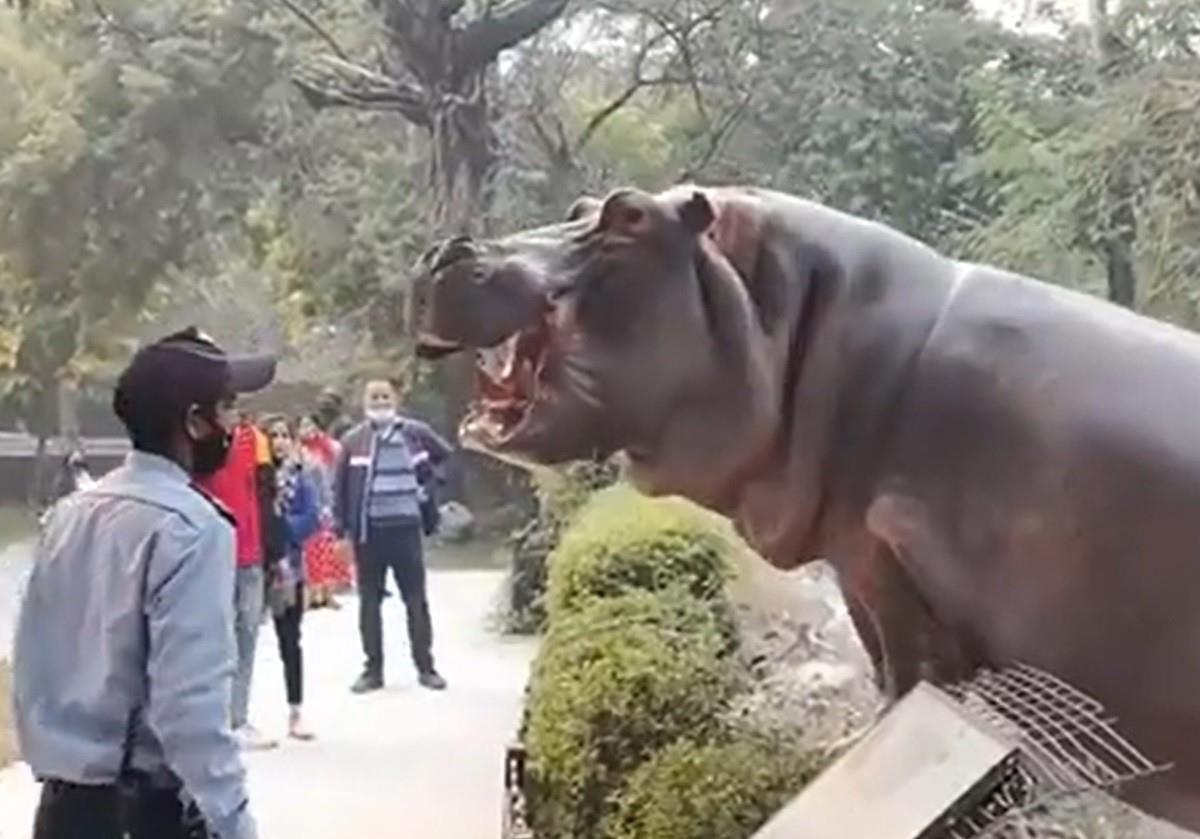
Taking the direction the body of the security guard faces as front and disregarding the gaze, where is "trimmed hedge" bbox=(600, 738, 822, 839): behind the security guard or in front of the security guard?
in front

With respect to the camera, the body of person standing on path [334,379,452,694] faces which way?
toward the camera

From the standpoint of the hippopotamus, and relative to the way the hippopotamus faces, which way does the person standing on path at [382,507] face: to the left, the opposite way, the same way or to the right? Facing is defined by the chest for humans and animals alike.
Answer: to the left

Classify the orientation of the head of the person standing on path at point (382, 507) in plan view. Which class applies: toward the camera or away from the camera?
toward the camera

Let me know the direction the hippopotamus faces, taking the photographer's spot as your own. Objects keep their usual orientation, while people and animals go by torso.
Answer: facing to the left of the viewer

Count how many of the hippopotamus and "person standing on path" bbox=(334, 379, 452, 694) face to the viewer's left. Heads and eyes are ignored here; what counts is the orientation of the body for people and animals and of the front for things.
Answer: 1

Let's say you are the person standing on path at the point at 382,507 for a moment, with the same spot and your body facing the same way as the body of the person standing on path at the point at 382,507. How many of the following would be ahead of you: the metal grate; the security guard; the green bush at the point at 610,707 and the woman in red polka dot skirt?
3

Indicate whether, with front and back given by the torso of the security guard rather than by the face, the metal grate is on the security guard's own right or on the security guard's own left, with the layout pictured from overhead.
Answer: on the security guard's own right

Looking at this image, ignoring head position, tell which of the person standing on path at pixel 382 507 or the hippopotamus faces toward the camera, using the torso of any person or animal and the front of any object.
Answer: the person standing on path

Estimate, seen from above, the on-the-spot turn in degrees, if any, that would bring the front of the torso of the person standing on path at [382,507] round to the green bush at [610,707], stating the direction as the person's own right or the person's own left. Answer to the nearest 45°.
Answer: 0° — they already face it

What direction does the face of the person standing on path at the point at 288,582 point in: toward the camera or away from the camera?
toward the camera
